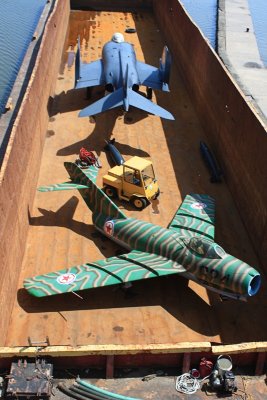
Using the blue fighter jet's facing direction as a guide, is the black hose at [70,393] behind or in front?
behind

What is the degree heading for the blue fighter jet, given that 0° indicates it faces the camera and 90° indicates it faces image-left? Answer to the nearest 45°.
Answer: approximately 180°

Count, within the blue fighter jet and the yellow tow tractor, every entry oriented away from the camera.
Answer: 1

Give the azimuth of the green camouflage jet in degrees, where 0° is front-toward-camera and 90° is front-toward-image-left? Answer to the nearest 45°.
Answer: approximately 315°

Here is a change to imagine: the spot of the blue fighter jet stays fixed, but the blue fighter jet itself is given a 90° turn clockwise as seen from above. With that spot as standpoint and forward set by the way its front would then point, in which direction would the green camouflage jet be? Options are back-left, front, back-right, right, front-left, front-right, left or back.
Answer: right

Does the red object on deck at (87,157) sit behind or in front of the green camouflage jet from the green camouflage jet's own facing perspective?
behind
